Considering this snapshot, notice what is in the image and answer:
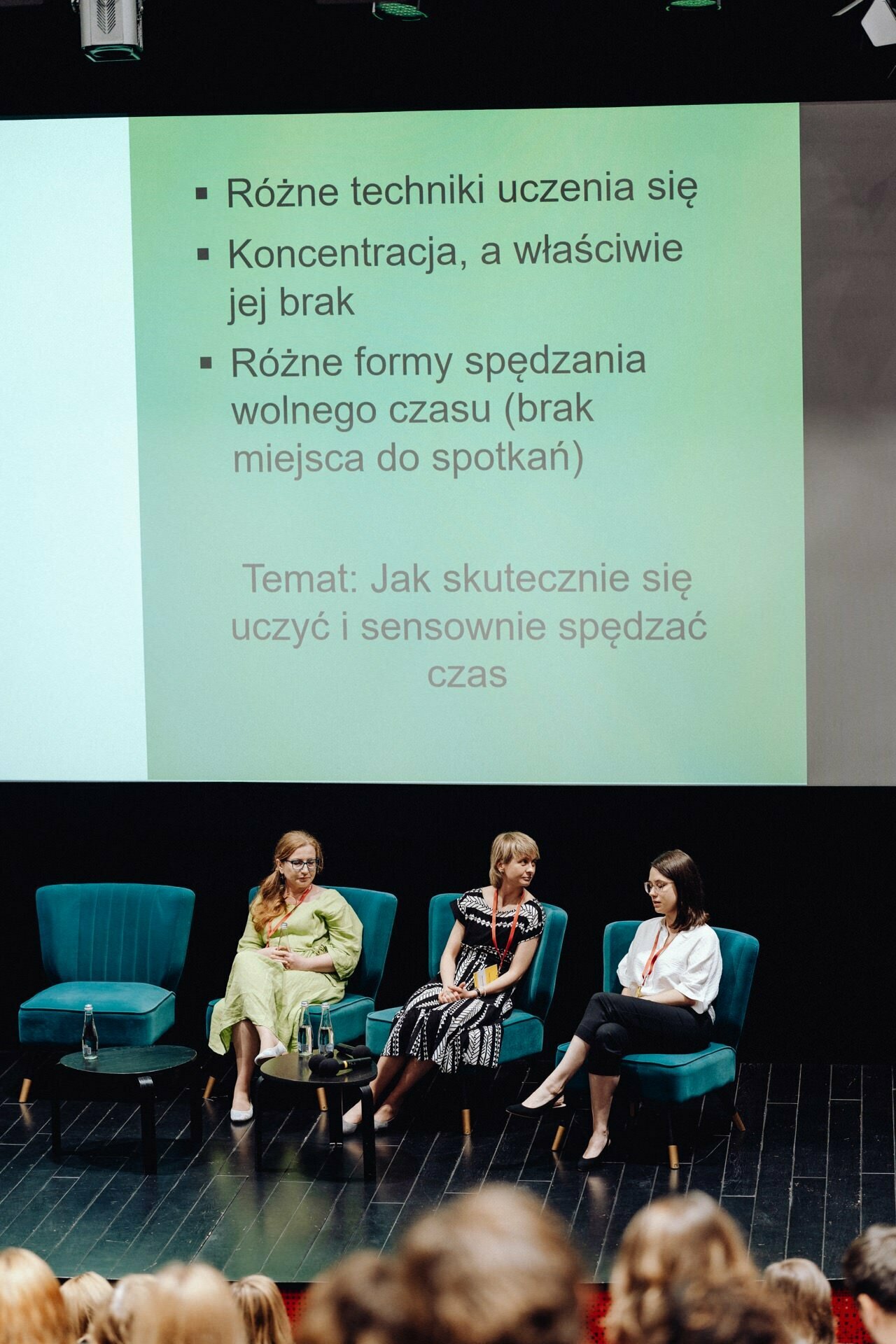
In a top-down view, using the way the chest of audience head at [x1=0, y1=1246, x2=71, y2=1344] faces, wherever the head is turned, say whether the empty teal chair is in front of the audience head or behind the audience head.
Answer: in front

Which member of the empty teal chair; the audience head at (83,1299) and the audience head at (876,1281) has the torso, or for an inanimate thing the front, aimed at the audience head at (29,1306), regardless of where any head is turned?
the empty teal chair

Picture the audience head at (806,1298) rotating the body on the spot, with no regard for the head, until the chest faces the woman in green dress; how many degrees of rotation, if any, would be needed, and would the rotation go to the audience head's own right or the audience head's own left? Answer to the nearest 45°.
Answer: approximately 45° to the audience head's own left

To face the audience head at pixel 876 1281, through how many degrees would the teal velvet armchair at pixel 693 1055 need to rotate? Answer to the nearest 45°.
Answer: approximately 45° to its left

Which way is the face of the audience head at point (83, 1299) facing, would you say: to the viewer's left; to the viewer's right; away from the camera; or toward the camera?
away from the camera

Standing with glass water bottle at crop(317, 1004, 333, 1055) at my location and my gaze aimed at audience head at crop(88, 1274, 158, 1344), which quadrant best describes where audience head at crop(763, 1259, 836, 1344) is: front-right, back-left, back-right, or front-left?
front-left

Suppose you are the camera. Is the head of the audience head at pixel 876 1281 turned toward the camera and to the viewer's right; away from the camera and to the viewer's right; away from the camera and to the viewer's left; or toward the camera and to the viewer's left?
away from the camera and to the viewer's left

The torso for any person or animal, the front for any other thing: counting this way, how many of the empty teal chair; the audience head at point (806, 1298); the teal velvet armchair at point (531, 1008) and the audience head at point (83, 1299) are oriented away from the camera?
2

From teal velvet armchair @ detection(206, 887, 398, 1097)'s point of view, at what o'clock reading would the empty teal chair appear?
The empty teal chair is roughly at 2 o'clock from the teal velvet armchair.

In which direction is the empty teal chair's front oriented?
toward the camera

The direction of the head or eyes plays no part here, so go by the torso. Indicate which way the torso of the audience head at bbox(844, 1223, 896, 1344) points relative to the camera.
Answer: away from the camera

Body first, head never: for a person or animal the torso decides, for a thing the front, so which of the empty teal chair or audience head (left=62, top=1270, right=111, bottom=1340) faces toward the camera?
the empty teal chair

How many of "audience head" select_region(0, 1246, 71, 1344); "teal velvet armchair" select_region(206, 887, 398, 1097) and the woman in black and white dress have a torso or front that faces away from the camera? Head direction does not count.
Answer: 1

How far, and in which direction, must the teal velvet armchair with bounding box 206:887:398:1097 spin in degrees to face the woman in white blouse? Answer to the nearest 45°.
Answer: approximately 90° to its left

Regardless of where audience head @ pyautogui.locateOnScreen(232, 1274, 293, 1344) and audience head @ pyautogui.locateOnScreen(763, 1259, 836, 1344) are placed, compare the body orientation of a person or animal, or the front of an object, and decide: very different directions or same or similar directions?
same or similar directions

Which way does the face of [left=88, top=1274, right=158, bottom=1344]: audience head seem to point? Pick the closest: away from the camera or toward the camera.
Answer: away from the camera
